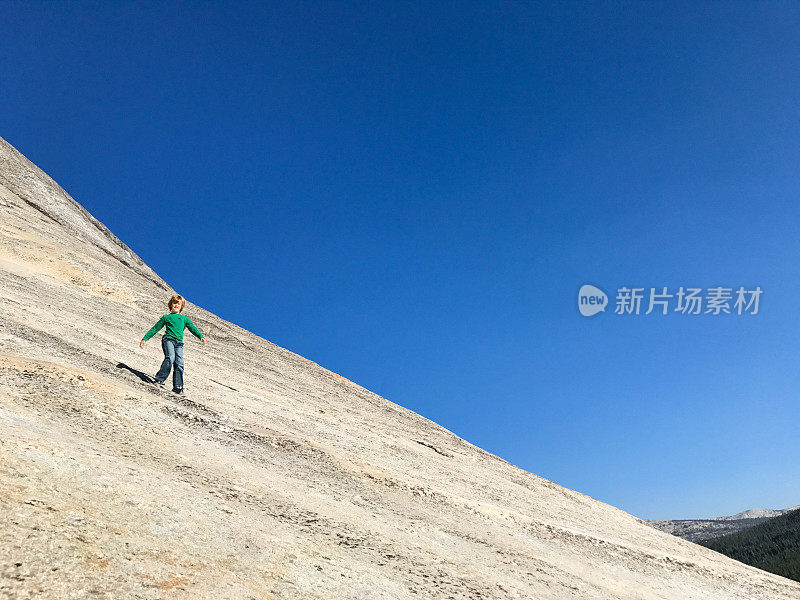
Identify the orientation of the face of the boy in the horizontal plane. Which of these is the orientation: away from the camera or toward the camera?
toward the camera

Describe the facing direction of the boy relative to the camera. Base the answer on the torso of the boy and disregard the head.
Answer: toward the camera
